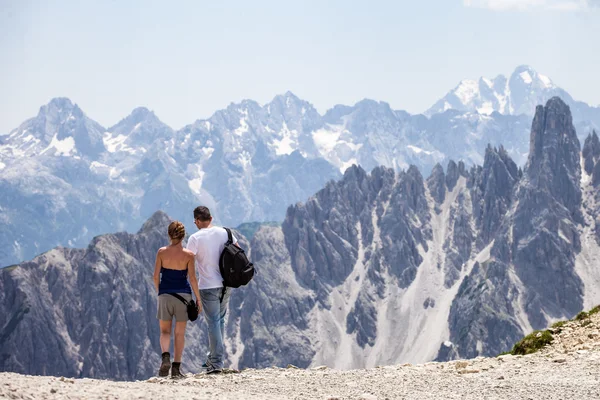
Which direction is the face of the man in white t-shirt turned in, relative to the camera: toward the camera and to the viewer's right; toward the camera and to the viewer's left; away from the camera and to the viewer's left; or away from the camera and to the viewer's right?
away from the camera and to the viewer's left

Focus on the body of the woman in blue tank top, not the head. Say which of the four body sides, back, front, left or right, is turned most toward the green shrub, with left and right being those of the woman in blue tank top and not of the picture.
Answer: right

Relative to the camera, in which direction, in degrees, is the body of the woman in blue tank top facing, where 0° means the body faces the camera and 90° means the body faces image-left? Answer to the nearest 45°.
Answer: approximately 180°

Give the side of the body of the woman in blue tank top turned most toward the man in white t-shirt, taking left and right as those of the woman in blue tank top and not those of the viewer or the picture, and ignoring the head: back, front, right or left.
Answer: right

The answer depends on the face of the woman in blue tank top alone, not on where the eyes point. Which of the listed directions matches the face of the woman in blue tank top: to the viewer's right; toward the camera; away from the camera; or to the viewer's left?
away from the camera
